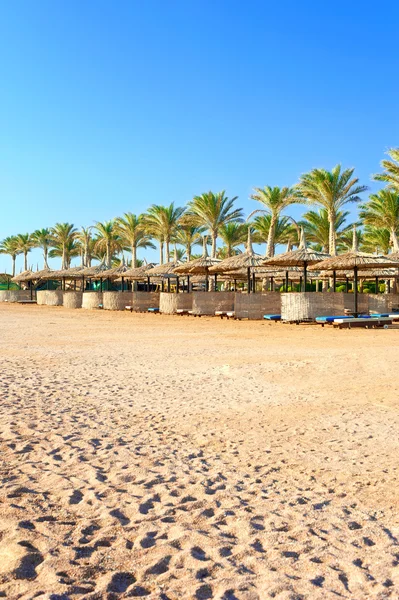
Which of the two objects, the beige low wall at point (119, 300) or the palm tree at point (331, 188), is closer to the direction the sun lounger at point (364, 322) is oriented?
the beige low wall

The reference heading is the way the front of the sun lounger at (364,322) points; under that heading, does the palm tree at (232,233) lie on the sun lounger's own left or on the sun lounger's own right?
on the sun lounger's own right

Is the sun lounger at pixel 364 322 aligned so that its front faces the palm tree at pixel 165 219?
no

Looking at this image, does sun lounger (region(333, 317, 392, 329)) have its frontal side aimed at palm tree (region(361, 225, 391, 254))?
no

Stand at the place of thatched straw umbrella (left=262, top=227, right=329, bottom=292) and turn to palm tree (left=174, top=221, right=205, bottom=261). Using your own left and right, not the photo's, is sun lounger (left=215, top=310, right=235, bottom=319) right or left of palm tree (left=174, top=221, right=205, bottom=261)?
left

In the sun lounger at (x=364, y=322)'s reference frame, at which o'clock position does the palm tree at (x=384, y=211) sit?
The palm tree is roughly at 3 o'clock from the sun lounger.

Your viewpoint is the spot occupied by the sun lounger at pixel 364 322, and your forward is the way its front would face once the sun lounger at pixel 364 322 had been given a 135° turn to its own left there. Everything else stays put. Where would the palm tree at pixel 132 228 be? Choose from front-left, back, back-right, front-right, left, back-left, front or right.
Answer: back

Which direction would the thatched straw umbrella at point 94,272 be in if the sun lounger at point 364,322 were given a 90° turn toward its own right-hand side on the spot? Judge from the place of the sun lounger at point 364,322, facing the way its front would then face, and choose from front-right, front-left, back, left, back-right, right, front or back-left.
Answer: front-left

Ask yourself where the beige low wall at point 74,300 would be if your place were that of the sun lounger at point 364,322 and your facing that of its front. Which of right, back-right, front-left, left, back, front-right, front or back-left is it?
front-right

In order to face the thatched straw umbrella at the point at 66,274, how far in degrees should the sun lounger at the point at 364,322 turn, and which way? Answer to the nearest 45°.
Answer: approximately 45° to its right

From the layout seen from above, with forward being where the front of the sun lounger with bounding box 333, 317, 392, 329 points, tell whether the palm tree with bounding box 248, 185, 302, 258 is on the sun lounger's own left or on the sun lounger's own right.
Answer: on the sun lounger's own right

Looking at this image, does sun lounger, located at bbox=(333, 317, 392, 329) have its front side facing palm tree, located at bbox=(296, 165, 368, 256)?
no

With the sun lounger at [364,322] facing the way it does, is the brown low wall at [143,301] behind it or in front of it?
in front

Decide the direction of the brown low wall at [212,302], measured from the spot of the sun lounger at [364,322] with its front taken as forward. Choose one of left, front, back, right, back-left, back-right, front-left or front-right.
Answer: front-right

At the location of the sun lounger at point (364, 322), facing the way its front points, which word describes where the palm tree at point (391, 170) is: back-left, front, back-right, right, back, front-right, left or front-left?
right

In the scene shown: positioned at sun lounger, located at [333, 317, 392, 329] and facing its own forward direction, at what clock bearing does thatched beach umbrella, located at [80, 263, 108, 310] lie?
The thatched beach umbrella is roughly at 1 o'clock from the sun lounger.

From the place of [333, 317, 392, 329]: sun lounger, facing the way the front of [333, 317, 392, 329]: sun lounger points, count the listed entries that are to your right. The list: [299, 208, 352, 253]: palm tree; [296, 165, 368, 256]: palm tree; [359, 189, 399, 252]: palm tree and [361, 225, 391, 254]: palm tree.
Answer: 4

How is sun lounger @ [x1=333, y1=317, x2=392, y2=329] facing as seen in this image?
to the viewer's left

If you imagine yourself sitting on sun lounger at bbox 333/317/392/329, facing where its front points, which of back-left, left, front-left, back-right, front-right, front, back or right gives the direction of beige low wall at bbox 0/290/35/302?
front-right

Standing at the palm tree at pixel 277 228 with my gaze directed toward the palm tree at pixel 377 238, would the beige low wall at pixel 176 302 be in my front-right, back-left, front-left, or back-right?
back-right
